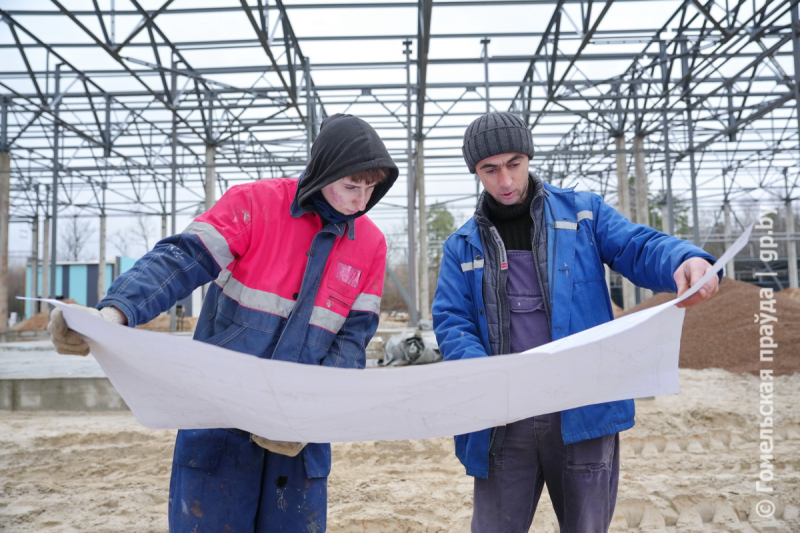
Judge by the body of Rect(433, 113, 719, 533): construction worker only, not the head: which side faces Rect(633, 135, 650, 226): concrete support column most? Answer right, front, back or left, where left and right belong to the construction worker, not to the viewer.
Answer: back

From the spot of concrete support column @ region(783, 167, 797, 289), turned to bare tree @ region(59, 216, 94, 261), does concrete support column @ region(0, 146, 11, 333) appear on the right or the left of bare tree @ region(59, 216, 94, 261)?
left

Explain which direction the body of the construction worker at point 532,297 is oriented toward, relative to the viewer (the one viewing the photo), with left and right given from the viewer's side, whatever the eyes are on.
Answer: facing the viewer

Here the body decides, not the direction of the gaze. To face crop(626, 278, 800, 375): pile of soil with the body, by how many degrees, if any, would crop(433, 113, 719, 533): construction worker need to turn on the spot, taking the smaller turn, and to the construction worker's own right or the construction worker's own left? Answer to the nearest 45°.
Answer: approximately 180°

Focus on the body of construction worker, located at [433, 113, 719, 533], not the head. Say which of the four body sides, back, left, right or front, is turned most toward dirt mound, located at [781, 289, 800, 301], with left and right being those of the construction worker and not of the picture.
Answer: back

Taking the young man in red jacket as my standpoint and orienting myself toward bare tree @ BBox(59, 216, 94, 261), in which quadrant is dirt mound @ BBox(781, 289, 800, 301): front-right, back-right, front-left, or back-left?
front-right

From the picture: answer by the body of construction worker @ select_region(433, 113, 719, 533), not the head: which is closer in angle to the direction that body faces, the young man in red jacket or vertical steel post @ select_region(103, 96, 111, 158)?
the young man in red jacket

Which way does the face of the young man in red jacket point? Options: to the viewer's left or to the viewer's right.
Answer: to the viewer's right

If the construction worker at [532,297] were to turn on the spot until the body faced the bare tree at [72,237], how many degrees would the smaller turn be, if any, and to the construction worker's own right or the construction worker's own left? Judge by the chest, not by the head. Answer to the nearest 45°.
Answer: approximately 135° to the construction worker's own right

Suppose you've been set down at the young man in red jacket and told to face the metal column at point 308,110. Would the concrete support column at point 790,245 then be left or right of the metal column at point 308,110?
right

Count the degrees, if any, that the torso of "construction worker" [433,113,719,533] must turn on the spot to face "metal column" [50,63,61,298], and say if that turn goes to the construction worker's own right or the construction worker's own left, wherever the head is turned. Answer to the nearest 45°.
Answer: approximately 135° to the construction worker's own right

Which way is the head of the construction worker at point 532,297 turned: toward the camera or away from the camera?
toward the camera

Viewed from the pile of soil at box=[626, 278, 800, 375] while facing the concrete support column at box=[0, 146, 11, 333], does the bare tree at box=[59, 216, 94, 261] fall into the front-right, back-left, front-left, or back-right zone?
front-right
